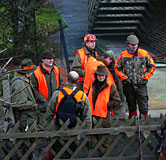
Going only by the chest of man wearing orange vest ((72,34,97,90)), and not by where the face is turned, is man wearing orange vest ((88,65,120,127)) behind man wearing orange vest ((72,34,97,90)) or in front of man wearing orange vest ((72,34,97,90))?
in front

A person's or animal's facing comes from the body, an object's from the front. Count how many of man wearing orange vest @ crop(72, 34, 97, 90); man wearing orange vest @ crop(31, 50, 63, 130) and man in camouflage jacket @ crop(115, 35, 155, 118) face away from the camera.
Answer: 0

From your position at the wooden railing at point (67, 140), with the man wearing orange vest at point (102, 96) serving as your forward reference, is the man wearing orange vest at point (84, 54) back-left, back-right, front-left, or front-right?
front-left

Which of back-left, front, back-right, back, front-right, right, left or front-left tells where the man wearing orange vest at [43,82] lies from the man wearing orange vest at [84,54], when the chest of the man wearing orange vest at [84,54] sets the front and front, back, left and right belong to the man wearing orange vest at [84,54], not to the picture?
right

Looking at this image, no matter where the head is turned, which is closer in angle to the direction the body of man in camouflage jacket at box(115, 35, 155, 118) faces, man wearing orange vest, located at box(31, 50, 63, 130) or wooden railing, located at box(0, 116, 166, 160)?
the wooden railing

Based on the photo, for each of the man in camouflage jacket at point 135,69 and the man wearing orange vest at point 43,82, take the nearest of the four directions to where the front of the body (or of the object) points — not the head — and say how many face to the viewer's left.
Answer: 0

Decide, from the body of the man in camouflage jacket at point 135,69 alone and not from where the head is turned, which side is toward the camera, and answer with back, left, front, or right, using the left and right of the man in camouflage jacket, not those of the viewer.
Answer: front

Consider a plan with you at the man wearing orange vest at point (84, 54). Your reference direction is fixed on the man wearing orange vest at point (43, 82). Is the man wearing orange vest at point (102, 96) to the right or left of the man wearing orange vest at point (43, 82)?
left

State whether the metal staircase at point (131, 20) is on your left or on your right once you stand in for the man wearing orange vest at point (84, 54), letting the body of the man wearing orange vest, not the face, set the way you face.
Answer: on your left

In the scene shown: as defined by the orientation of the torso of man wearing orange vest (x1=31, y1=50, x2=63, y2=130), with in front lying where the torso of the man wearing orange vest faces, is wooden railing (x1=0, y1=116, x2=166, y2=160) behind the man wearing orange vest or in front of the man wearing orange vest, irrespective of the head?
in front

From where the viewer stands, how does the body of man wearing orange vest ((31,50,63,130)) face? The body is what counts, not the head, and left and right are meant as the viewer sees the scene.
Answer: facing the viewer and to the right of the viewer

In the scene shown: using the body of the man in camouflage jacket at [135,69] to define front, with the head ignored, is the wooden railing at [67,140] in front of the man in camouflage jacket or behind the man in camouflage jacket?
in front
